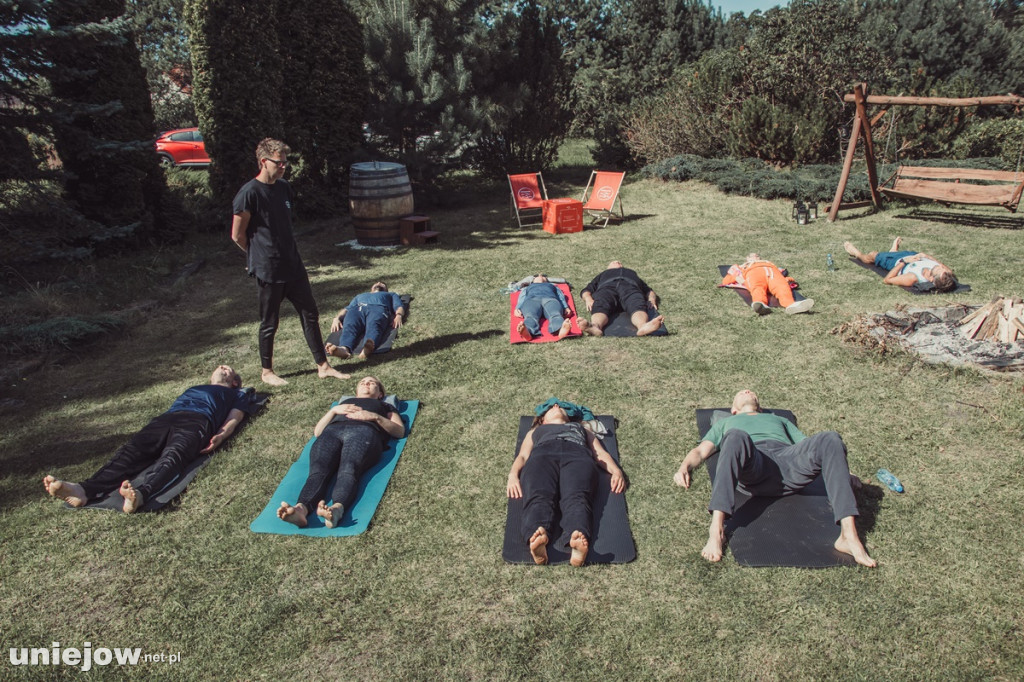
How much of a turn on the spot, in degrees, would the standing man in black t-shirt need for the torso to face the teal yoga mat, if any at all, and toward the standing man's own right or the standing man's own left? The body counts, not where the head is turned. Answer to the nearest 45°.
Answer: approximately 45° to the standing man's own right

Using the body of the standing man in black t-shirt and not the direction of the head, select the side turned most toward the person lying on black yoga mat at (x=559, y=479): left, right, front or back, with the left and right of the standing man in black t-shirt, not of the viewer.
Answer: front

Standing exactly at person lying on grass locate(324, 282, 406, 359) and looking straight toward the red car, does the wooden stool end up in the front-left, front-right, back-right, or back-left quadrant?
front-right

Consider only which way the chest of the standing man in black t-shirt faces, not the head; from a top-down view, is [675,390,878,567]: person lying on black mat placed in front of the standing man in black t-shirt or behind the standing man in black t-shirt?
in front

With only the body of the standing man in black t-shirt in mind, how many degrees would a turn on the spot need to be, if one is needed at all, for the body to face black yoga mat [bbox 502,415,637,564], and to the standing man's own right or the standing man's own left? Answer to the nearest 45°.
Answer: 0° — they already face it

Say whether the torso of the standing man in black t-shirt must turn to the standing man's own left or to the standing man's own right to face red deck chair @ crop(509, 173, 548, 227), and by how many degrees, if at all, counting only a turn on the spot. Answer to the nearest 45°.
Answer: approximately 90° to the standing man's own left

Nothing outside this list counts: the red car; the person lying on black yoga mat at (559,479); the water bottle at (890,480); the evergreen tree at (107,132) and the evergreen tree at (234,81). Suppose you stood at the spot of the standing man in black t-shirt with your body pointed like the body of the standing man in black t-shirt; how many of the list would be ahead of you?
2

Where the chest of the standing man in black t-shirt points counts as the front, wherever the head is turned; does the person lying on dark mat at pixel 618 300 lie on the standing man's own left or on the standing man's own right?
on the standing man's own left

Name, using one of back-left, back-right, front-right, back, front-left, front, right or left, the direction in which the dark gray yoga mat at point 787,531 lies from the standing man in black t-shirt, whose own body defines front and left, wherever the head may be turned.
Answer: front

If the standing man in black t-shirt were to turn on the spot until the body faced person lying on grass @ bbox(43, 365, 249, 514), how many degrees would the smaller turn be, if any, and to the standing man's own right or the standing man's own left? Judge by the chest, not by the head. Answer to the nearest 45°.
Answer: approximately 90° to the standing man's own right

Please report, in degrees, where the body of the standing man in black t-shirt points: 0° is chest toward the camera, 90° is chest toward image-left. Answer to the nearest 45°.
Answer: approximately 315°

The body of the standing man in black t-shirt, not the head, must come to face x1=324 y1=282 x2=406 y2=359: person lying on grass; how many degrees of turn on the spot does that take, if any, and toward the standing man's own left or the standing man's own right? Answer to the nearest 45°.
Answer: approximately 90° to the standing man's own left

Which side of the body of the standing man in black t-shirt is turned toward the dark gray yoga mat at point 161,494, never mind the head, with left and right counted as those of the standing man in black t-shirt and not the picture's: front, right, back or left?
right

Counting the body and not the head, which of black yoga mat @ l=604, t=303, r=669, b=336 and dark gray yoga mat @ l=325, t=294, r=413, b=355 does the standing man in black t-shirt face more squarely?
the black yoga mat

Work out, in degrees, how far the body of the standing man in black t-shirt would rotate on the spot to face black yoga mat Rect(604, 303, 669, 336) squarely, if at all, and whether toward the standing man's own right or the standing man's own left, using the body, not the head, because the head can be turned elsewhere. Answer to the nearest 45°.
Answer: approximately 45° to the standing man's own left
